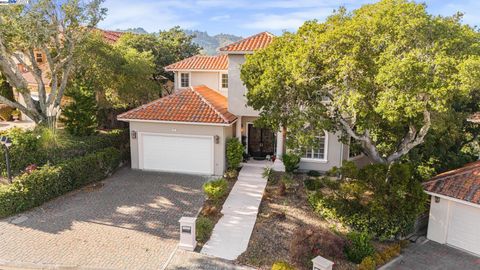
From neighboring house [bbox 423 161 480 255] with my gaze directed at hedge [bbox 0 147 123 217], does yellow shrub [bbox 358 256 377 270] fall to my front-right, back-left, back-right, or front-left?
front-left

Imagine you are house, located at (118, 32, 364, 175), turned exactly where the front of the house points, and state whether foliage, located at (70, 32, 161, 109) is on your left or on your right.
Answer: on your right

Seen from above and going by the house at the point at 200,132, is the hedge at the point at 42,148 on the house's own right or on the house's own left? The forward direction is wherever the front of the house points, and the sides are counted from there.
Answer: on the house's own right

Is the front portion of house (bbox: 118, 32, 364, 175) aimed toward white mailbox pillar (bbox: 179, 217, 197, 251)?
yes

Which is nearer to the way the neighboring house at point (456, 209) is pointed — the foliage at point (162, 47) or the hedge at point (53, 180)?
the hedge

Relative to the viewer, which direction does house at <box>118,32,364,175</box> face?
toward the camera

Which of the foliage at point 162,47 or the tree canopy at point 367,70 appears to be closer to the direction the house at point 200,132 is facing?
the tree canopy

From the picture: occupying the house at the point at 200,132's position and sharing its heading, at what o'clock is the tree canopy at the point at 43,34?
The tree canopy is roughly at 3 o'clock from the house.

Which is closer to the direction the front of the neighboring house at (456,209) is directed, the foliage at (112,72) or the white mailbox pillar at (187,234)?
the white mailbox pillar

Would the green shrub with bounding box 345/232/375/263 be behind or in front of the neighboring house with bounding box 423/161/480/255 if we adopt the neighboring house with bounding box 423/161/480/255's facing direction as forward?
in front

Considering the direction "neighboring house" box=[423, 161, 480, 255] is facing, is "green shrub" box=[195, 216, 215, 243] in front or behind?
in front

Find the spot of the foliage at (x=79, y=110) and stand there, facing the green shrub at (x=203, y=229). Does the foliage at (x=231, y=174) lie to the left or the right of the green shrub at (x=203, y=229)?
left

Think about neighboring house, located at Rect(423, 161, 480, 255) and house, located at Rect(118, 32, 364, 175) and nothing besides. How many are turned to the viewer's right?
0
